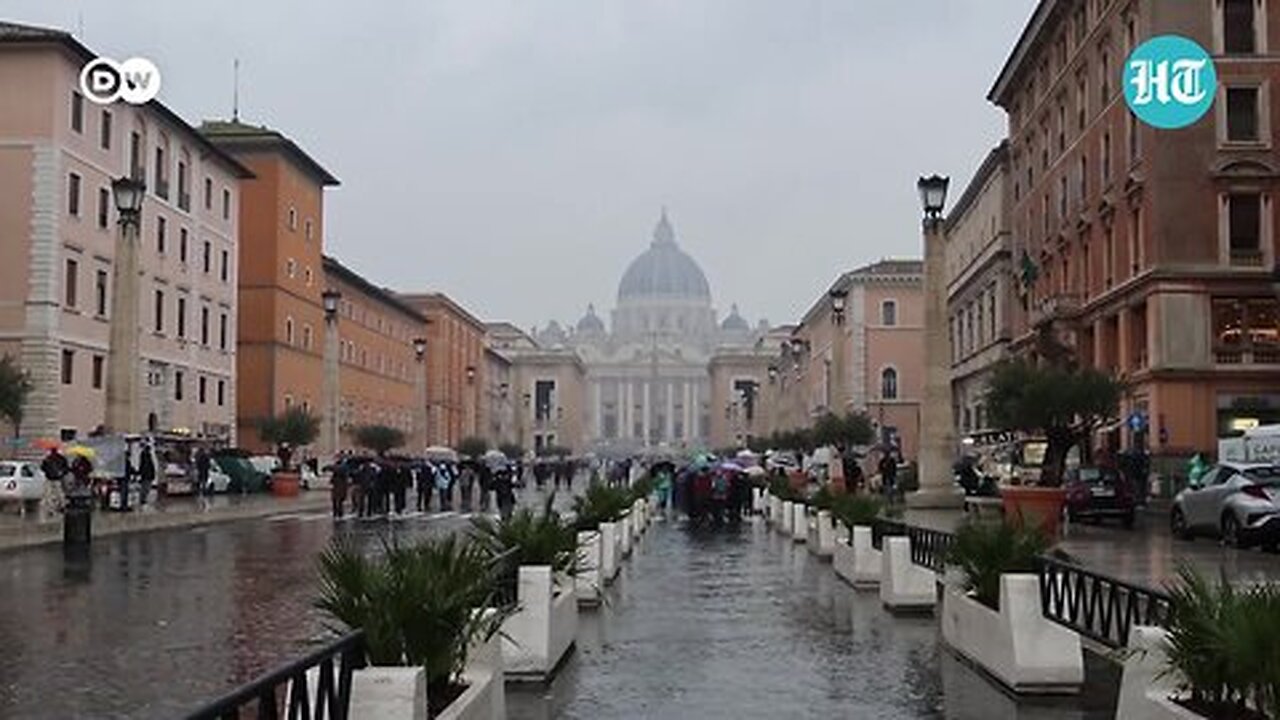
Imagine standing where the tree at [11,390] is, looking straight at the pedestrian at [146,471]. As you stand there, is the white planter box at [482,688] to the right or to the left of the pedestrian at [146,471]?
right

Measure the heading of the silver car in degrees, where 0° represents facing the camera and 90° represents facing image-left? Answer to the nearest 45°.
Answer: approximately 135°

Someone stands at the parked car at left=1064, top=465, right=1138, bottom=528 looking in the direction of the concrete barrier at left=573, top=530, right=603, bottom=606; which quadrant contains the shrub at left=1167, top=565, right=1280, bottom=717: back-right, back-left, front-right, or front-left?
front-left

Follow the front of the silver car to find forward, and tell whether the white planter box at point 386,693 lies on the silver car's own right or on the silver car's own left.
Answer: on the silver car's own left

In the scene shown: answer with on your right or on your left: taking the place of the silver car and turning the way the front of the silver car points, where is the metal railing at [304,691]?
on your left
